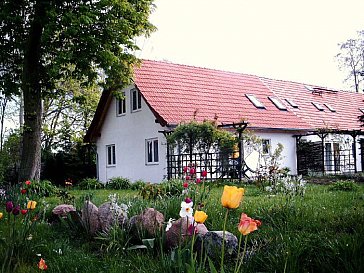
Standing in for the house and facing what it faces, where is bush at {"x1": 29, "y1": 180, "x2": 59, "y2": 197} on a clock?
The bush is roughly at 2 o'clock from the house.

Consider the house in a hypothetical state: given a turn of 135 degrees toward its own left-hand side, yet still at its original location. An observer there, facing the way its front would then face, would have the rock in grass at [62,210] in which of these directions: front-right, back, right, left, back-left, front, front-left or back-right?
back

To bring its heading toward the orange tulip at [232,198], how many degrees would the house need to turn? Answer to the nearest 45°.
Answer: approximately 45° to its right

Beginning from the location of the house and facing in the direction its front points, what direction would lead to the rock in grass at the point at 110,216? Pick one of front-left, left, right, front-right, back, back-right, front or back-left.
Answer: front-right

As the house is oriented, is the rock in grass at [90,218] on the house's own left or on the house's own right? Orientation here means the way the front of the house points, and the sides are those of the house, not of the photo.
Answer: on the house's own right

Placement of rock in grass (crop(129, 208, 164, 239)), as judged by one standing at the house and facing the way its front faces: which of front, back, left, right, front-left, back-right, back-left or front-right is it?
front-right

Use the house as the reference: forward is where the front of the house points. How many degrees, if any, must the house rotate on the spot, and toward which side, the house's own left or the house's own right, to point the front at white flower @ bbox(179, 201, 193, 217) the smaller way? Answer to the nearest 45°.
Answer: approximately 45° to the house's own right

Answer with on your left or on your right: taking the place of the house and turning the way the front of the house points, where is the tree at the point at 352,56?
on your left

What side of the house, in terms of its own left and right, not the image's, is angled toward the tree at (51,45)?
right

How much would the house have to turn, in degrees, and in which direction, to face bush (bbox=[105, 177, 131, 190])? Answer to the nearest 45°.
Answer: approximately 90° to its right

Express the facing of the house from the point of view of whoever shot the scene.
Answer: facing the viewer and to the right of the viewer

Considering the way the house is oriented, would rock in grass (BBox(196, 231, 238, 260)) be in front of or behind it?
in front

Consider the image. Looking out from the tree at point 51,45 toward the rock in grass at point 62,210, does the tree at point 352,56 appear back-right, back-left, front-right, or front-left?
back-left
